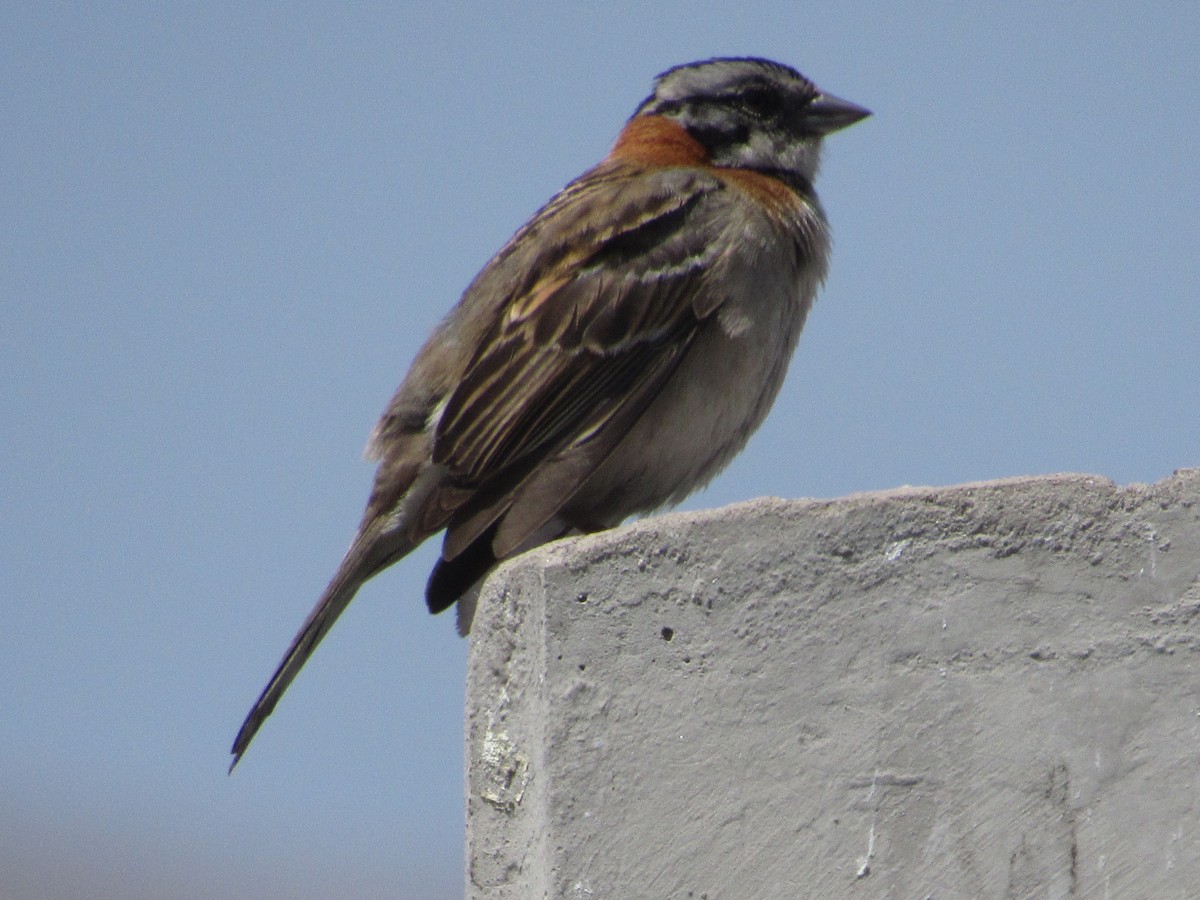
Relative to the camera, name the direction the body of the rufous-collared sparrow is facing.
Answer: to the viewer's right
